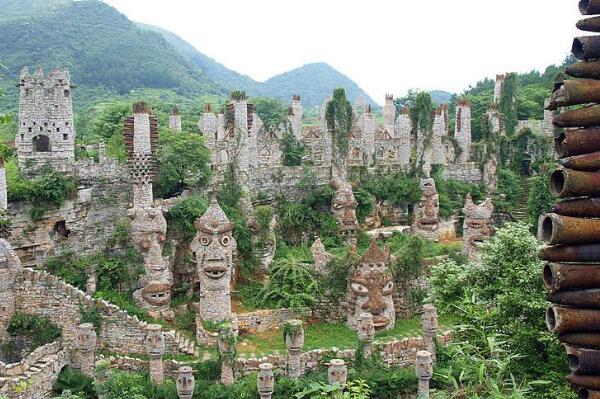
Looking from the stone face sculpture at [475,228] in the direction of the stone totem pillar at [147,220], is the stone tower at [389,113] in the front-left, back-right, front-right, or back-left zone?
back-right

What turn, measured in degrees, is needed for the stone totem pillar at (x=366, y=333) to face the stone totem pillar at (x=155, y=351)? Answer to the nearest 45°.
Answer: approximately 90° to its right

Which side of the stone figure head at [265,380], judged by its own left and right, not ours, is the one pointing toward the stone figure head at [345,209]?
back

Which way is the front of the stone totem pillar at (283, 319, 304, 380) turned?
toward the camera

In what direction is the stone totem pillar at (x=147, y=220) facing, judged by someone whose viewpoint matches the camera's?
facing the viewer

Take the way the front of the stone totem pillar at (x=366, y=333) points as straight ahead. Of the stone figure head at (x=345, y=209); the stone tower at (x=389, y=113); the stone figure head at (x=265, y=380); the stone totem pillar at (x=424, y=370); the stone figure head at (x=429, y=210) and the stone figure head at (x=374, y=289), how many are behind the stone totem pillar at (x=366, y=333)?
4

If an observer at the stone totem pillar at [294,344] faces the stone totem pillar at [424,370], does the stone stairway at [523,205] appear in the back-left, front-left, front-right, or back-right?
front-left

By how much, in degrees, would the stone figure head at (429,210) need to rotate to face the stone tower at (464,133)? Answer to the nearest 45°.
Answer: approximately 180°

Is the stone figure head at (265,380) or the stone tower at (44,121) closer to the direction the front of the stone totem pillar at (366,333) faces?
the stone figure head

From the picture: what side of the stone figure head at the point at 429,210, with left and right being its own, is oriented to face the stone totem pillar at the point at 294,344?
front

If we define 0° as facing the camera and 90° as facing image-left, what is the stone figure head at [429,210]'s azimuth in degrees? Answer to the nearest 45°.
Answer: approximately 0°

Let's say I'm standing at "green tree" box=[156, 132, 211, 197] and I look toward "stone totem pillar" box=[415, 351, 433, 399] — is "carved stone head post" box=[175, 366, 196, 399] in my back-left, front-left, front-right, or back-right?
front-right

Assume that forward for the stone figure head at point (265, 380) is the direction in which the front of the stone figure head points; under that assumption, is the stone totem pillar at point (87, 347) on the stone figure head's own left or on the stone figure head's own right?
on the stone figure head's own right

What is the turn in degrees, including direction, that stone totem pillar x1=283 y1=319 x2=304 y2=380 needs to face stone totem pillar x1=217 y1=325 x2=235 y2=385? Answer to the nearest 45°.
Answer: approximately 90° to its right

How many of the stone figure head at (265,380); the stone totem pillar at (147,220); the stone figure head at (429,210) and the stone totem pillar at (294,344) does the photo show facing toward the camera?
4

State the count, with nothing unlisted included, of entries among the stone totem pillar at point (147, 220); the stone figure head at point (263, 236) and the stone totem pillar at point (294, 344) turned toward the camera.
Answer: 3

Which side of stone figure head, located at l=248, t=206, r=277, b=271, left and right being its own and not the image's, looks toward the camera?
front

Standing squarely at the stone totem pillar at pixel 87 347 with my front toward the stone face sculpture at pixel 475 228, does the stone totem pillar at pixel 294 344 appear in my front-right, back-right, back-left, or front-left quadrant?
front-right
